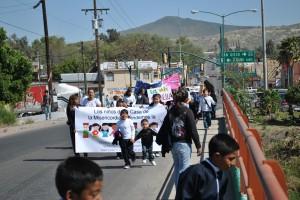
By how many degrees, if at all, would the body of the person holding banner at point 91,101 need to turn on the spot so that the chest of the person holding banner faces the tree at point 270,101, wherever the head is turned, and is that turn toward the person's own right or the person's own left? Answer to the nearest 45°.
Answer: approximately 135° to the person's own left

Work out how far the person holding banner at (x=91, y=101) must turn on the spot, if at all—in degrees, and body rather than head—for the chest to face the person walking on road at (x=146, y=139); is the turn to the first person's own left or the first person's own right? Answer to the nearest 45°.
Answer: approximately 45° to the first person's own left

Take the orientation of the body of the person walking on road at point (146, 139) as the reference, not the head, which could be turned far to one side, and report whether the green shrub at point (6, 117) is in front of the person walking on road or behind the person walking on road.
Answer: behind

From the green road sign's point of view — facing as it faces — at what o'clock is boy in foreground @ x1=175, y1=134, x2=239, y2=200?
The boy in foreground is roughly at 12 o'clock from the green road sign.

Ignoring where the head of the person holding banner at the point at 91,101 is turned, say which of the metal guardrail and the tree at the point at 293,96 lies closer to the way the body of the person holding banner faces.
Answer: the metal guardrail

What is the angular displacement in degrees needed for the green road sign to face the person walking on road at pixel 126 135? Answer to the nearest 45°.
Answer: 0° — it already faces them

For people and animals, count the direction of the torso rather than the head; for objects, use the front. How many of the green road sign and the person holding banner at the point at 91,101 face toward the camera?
2

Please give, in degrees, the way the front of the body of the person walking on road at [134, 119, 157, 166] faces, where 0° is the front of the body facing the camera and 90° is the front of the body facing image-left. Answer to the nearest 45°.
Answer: approximately 0°
